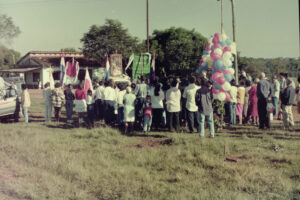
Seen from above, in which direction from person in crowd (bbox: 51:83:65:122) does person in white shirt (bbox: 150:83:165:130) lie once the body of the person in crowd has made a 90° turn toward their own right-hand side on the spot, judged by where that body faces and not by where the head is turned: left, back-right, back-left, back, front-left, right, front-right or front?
front-right

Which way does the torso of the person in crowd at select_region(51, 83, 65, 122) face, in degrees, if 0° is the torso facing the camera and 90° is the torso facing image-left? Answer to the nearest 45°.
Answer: approximately 180°

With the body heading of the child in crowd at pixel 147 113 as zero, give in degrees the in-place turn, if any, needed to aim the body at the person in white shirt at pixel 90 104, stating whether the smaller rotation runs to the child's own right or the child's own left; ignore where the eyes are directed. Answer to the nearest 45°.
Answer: approximately 90° to the child's own right

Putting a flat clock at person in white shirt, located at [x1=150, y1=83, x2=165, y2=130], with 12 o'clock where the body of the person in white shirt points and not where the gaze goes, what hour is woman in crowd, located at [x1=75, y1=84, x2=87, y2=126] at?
The woman in crowd is roughly at 10 o'clock from the person in white shirt.

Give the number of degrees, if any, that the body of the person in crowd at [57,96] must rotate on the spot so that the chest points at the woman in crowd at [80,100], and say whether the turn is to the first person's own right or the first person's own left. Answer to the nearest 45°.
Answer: approximately 135° to the first person's own right

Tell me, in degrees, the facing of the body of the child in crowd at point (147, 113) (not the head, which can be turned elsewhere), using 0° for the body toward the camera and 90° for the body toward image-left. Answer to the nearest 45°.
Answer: approximately 0°

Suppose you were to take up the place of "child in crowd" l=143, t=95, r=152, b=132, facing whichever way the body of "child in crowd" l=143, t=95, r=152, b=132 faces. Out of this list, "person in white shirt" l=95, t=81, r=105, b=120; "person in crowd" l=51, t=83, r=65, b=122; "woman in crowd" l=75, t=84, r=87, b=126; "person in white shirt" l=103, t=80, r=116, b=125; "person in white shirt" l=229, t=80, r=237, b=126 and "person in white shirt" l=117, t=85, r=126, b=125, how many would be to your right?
1

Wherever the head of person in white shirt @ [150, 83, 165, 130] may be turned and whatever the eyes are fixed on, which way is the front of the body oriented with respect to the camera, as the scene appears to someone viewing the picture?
away from the camera
